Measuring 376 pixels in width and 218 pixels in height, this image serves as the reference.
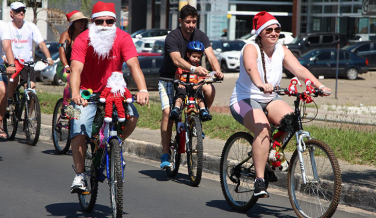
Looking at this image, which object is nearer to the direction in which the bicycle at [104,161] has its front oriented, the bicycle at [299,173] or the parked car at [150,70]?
the bicycle

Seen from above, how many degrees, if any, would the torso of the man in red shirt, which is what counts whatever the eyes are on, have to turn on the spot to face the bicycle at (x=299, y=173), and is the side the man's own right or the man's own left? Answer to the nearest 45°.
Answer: approximately 90° to the man's own left

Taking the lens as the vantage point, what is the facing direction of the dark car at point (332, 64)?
facing to the left of the viewer

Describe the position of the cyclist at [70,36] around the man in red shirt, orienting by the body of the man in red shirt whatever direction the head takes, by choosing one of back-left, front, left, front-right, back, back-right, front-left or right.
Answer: back

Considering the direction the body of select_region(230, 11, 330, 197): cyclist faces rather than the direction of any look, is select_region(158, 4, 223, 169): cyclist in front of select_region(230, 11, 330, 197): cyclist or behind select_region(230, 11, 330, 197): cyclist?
behind

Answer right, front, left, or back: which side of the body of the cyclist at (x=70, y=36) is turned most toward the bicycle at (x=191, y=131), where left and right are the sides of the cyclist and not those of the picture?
front

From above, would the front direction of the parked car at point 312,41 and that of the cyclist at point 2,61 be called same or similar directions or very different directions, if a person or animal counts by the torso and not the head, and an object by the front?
very different directions

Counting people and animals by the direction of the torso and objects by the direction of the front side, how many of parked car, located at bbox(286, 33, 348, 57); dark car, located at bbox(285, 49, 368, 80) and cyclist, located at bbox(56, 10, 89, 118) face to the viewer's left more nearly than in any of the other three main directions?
2

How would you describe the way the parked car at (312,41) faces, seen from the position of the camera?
facing to the left of the viewer

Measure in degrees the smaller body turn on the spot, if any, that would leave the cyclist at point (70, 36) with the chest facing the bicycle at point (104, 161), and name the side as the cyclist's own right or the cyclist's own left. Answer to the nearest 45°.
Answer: approximately 45° to the cyclist's own right

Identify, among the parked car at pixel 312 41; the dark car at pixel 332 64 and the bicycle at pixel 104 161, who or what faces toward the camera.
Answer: the bicycle

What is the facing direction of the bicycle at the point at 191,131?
toward the camera

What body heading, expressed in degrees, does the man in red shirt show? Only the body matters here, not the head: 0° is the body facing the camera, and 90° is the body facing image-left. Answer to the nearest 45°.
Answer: approximately 0°

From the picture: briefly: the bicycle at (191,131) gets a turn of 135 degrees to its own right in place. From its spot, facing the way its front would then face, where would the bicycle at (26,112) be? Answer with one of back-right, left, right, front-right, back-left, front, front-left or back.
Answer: front

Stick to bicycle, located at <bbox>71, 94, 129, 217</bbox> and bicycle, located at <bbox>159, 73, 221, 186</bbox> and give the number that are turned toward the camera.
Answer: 2
